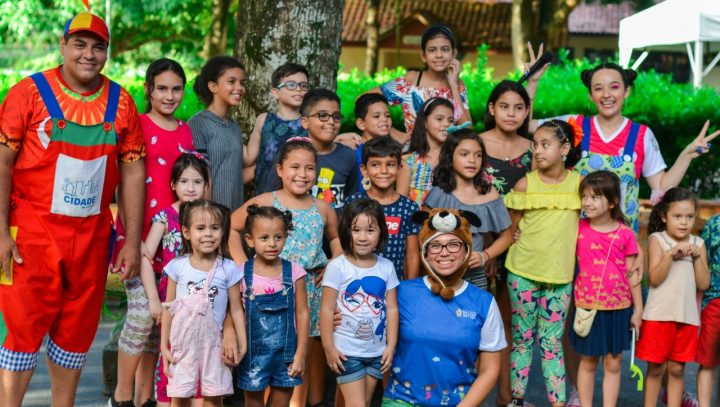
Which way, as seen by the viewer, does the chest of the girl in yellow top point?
toward the camera

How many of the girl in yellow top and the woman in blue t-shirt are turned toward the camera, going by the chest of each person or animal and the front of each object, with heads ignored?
2

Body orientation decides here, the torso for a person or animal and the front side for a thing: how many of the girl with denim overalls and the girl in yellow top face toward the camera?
2

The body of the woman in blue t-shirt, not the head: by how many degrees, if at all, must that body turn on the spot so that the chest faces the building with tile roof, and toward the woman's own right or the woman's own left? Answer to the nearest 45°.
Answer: approximately 180°

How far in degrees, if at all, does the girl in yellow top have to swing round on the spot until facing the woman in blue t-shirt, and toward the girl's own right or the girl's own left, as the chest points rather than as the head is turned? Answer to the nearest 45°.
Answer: approximately 45° to the girl's own right

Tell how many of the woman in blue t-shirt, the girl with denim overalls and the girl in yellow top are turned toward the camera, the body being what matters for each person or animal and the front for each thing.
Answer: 3

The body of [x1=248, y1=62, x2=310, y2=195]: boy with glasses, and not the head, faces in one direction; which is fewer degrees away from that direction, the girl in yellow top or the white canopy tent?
the girl in yellow top

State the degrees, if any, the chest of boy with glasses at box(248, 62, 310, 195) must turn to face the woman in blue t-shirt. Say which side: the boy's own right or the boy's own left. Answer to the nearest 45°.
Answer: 0° — they already face them

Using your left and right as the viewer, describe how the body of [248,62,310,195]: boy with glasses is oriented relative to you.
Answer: facing the viewer and to the right of the viewer

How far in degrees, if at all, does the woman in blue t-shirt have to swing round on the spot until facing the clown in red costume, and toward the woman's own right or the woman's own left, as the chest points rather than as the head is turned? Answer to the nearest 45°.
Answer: approximately 90° to the woman's own right

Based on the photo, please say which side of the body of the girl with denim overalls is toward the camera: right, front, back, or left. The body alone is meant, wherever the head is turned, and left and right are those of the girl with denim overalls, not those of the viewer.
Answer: front

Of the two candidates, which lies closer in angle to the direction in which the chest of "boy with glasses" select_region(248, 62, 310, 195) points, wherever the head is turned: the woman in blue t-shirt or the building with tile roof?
the woman in blue t-shirt

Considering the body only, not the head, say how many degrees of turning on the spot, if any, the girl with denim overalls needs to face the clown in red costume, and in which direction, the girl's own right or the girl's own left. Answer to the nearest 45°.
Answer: approximately 90° to the girl's own right
